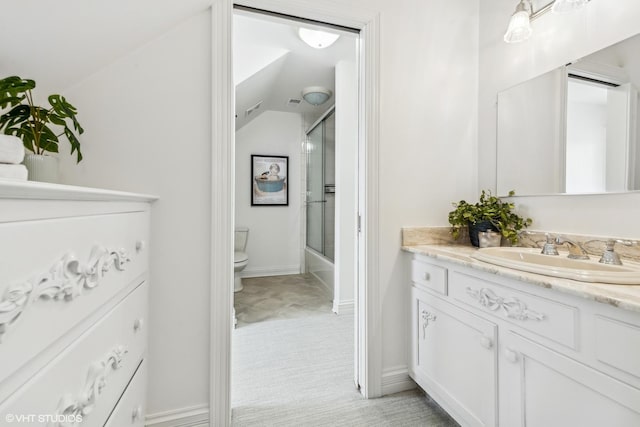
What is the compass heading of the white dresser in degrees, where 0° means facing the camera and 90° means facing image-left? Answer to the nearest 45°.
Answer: approximately 315°

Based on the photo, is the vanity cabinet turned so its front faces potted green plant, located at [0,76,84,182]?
yes

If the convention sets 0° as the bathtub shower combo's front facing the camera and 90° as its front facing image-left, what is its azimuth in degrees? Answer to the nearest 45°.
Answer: approximately 90°

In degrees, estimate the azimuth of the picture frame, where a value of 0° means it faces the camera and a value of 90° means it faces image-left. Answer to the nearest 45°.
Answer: approximately 0°

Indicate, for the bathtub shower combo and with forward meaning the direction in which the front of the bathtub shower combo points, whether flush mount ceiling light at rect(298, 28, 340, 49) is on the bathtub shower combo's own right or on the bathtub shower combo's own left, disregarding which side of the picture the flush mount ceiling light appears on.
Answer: on the bathtub shower combo's own left

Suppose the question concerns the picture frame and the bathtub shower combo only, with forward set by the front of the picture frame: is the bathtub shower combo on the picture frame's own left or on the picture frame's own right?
on the picture frame's own left

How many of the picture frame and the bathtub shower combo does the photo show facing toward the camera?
1

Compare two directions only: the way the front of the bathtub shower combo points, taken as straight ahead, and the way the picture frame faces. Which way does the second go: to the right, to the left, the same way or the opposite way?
to the left
